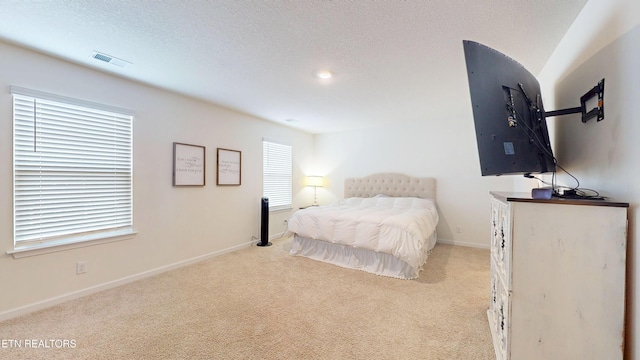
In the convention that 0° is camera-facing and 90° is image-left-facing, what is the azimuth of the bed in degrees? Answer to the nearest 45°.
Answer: approximately 45°

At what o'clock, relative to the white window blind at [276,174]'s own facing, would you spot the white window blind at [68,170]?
the white window blind at [68,170] is roughly at 3 o'clock from the white window blind at [276,174].

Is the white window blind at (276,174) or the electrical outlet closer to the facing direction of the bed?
the electrical outlet

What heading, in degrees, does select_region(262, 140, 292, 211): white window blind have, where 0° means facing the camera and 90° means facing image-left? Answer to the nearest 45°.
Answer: approximately 315°

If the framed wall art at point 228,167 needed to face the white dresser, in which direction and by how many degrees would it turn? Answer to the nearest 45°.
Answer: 0° — it already faces it

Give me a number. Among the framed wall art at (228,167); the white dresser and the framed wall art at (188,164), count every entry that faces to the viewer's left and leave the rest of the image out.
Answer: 1

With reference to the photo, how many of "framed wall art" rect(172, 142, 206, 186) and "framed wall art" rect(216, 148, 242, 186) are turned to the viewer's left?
0

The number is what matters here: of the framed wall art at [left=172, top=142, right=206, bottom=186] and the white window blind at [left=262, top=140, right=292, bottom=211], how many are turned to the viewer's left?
0

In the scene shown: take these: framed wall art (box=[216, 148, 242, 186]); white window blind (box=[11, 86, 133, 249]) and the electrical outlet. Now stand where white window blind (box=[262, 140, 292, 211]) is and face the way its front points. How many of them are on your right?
3

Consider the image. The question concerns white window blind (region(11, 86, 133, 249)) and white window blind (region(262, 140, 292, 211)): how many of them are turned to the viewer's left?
0
